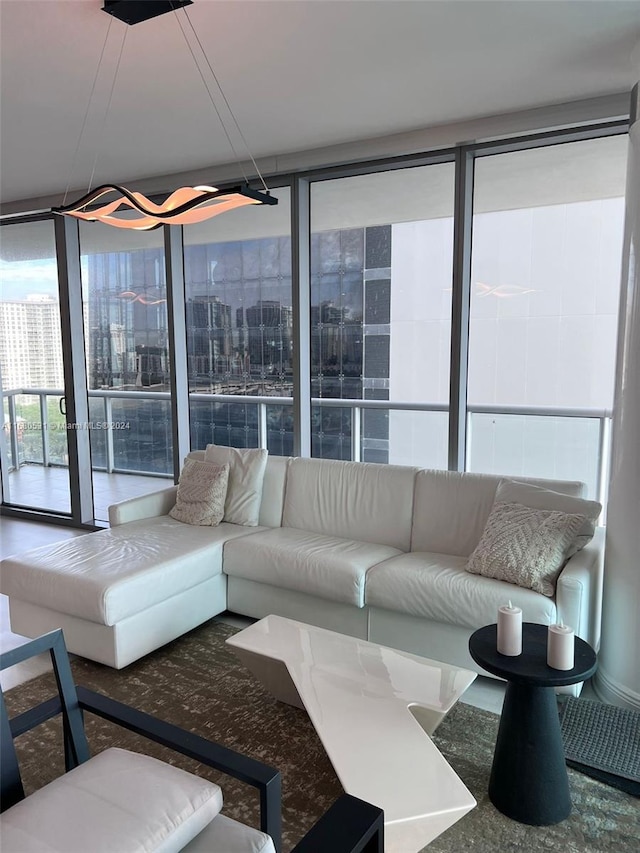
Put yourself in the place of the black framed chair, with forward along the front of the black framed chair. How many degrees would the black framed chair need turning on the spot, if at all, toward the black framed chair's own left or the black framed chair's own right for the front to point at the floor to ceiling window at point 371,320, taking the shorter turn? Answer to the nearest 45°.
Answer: approximately 90° to the black framed chair's own left

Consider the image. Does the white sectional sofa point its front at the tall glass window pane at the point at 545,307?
no

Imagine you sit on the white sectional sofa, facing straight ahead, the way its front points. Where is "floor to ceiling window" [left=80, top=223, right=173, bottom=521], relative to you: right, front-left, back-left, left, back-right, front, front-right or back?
right

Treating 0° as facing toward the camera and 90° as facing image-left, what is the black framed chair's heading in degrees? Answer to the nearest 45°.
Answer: approximately 315°

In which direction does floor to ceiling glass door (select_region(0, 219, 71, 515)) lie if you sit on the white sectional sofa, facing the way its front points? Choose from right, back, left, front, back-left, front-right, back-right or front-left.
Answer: right

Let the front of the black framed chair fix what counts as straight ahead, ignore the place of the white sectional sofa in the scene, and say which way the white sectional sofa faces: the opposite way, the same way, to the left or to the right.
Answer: to the right

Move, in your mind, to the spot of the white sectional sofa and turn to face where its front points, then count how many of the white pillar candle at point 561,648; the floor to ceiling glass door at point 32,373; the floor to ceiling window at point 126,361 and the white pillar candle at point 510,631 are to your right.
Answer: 2

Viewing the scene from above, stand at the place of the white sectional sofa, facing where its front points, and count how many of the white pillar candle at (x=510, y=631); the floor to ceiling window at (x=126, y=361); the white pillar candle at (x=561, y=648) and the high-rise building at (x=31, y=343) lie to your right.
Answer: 2

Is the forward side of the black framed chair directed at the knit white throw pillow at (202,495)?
no

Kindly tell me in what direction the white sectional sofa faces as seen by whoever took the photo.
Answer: facing the viewer and to the left of the viewer

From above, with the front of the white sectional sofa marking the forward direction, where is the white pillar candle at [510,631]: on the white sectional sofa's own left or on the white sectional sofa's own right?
on the white sectional sofa's own left

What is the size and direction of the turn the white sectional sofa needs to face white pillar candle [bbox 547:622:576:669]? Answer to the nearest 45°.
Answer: approximately 90° to its left

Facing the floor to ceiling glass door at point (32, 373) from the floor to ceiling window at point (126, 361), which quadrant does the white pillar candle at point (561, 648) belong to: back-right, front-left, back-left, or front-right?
back-left

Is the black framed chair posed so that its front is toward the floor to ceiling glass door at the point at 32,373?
no
